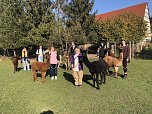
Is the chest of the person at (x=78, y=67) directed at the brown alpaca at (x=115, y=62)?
no

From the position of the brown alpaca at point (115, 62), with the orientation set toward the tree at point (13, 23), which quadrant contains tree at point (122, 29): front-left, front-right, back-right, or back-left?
front-right

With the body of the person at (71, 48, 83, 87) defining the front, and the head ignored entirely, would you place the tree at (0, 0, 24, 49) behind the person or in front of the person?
behind

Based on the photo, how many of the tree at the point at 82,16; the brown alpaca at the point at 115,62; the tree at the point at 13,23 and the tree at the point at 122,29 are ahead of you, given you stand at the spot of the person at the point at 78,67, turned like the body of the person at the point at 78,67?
0

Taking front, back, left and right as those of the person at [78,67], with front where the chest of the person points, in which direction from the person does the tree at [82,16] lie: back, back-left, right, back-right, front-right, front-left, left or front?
back

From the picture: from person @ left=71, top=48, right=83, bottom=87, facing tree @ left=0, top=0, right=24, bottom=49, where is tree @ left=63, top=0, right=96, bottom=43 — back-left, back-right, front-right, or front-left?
front-right

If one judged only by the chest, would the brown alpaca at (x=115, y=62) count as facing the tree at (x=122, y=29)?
no

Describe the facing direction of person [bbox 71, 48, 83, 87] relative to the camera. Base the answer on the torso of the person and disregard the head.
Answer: toward the camera

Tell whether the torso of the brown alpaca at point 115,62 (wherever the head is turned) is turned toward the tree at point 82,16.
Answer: no

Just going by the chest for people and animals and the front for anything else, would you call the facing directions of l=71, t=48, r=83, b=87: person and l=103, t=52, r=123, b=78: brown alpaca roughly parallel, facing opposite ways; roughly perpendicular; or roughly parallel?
roughly perpendicular
